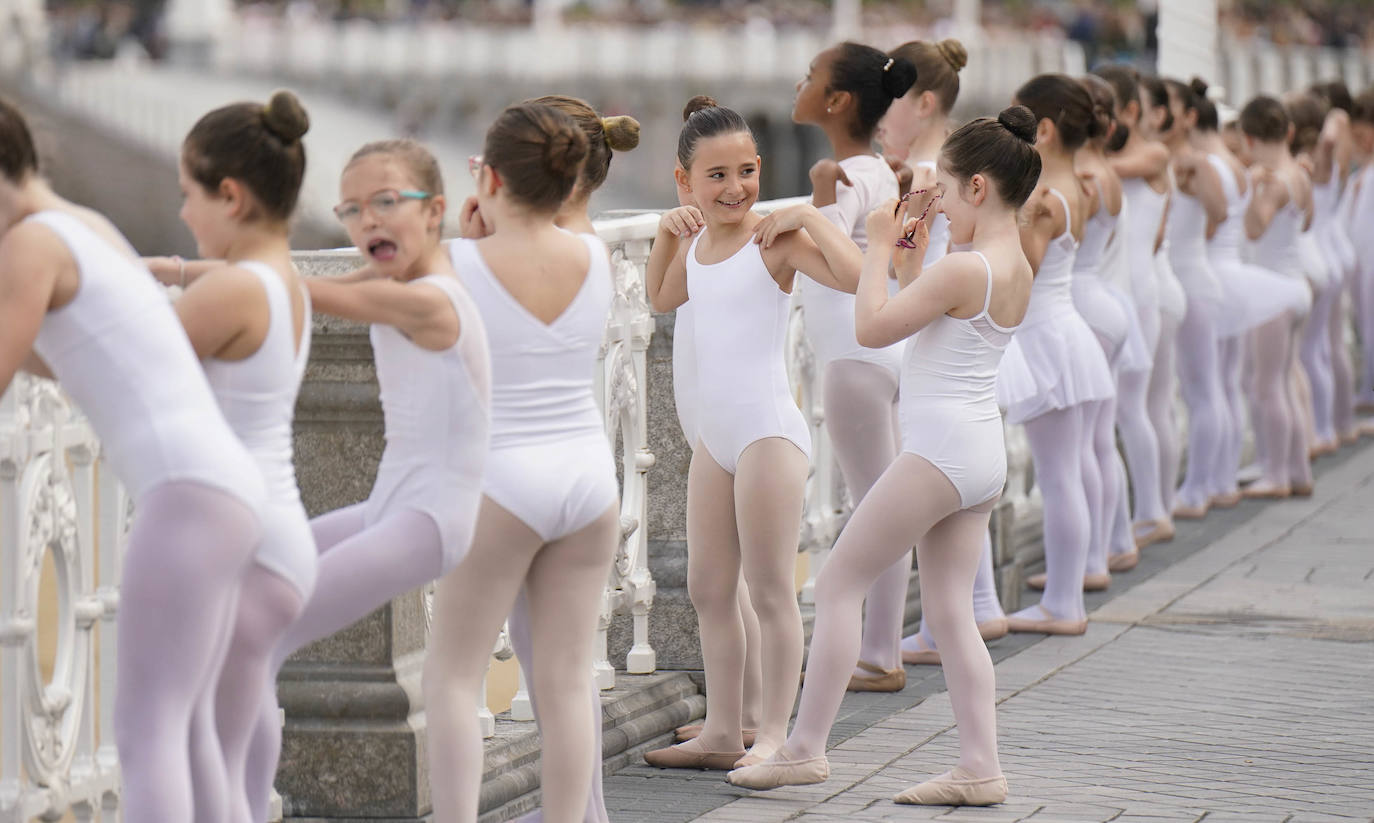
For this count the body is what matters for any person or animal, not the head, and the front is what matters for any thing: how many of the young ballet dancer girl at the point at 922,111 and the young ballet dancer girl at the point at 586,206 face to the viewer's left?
2

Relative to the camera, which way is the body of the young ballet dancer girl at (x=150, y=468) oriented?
to the viewer's left

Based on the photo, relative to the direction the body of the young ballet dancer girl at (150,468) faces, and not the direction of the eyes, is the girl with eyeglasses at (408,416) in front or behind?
behind

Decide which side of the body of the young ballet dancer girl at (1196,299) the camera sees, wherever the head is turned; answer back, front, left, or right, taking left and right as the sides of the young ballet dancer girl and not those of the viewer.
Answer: left

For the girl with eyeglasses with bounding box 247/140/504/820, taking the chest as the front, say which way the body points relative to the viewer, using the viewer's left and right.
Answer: facing to the left of the viewer

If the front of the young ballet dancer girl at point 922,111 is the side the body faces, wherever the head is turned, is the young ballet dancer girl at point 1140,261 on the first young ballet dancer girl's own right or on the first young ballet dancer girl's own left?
on the first young ballet dancer girl's own right

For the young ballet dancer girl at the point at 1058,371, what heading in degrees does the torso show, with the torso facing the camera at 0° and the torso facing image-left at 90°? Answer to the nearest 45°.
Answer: approximately 90°

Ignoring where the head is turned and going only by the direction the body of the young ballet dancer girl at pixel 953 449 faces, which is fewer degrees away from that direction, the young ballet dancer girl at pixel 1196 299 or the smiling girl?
the smiling girl

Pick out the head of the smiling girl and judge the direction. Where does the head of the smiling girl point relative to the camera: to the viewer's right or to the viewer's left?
to the viewer's right
